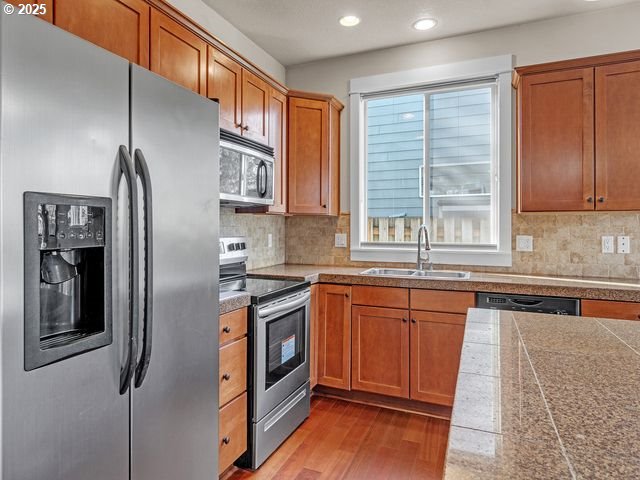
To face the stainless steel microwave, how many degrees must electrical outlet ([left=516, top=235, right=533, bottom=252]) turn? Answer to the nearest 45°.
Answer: approximately 45° to its right

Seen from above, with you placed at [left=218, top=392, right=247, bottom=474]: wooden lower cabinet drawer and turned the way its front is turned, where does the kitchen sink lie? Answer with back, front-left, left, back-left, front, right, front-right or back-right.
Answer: left

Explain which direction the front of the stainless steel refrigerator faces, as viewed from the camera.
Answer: facing the viewer and to the right of the viewer

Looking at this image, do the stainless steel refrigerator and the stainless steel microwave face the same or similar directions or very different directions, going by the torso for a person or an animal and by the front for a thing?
same or similar directions

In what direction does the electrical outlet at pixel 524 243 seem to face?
toward the camera

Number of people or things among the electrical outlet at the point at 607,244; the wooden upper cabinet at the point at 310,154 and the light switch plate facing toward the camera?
3

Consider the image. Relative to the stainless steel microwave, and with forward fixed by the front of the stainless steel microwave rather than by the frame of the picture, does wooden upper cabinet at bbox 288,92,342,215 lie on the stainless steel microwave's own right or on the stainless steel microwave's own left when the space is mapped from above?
on the stainless steel microwave's own left

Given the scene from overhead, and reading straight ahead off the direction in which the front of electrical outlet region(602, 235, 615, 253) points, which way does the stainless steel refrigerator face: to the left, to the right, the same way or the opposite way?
to the left

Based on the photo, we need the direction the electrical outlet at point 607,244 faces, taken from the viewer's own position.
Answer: facing the viewer

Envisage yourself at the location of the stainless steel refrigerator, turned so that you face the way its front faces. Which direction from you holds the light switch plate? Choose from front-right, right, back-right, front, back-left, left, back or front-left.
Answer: left

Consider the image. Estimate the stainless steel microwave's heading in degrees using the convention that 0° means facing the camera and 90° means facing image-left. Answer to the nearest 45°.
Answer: approximately 315°

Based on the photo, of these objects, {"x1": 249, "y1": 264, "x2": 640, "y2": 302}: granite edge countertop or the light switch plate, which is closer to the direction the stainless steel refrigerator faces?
the granite edge countertop

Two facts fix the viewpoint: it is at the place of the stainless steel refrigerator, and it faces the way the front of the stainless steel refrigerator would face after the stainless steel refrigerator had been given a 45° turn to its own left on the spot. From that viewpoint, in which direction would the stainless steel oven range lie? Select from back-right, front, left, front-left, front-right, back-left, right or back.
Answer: front-left

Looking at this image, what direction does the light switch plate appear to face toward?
toward the camera
